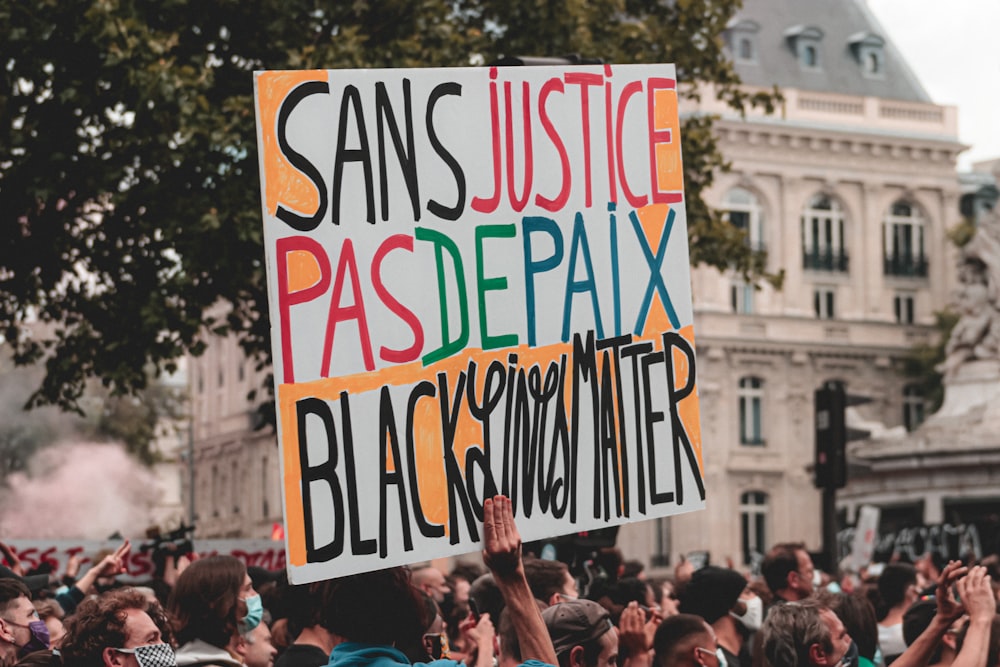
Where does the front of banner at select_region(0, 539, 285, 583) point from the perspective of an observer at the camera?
facing the viewer

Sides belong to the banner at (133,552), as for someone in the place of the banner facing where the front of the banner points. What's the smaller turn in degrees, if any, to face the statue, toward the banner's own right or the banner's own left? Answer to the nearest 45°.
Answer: approximately 135° to the banner's own left
